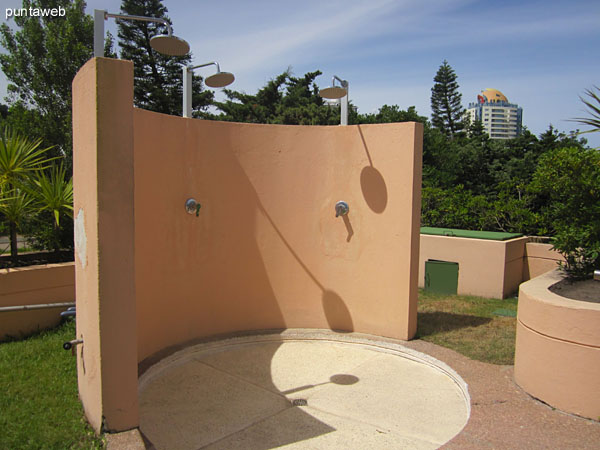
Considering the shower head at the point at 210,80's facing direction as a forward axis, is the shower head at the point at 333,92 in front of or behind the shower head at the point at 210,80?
in front

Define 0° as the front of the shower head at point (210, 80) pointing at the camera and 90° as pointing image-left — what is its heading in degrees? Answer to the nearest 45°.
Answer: approximately 315°

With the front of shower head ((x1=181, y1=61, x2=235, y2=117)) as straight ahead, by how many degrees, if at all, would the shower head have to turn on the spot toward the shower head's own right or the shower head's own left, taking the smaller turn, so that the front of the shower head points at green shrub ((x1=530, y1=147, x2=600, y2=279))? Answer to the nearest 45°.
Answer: approximately 45° to the shower head's own left

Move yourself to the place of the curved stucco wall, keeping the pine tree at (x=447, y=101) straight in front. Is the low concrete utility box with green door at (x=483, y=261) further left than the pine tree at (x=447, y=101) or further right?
right

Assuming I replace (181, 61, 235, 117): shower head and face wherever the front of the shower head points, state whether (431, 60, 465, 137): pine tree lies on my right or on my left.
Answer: on my left

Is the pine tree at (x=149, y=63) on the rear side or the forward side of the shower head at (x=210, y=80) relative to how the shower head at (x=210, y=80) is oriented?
on the rear side

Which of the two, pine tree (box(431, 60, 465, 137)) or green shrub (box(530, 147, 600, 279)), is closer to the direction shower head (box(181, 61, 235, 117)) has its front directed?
the green shrub

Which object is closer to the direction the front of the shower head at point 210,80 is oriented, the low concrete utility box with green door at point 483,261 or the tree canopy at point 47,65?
the low concrete utility box with green door

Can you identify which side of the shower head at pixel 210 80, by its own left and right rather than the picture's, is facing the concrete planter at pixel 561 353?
front

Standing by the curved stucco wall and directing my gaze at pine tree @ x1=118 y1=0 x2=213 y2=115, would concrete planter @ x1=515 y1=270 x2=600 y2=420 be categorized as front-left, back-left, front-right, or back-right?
back-right

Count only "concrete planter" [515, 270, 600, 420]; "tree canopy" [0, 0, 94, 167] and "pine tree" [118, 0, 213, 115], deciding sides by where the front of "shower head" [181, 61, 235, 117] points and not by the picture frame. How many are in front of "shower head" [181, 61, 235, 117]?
1
